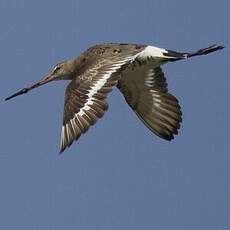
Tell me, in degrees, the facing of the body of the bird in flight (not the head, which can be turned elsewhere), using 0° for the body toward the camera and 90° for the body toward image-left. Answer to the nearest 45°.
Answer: approximately 90°
